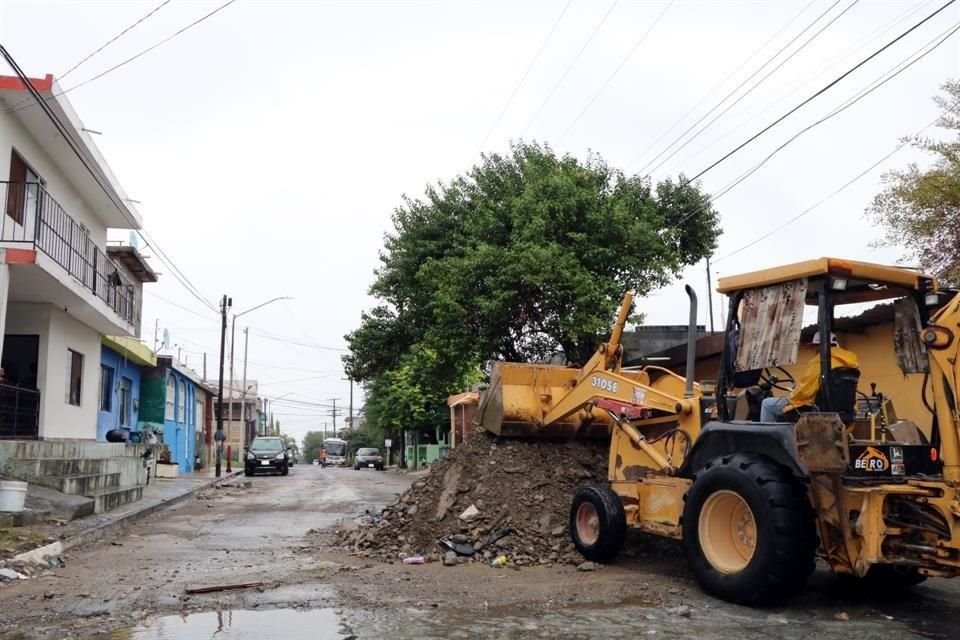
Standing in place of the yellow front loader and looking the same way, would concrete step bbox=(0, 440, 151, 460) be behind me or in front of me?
in front

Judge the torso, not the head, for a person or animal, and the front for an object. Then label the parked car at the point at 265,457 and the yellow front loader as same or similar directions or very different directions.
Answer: very different directions

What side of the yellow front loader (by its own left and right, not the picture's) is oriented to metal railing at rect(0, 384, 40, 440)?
front

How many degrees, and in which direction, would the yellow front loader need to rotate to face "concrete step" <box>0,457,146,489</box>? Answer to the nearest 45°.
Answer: approximately 45° to its left

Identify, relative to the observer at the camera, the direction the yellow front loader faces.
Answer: facing away from the viewer and to the left of the viewer

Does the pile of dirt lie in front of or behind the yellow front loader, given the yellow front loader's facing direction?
in front

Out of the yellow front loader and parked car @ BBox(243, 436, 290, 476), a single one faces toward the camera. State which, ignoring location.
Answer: the parked car

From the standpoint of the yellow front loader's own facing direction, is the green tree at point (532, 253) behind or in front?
in front

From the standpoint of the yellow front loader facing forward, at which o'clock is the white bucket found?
The white bucket is roughly at 11 o'clock from the yellow front loader.

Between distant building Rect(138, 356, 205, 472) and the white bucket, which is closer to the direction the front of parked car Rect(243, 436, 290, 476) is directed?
the white bucket

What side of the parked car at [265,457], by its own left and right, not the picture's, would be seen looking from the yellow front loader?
front

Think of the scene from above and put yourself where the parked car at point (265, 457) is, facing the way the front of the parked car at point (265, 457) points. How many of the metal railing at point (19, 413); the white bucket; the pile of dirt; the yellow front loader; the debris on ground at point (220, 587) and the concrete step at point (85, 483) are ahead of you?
6

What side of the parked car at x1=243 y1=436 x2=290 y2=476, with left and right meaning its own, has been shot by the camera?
front

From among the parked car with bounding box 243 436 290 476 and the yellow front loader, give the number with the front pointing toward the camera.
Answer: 1
